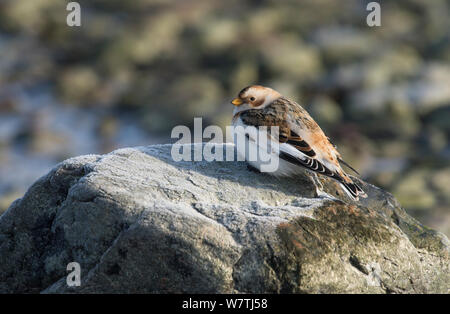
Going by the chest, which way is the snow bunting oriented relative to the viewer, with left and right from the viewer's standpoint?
facing to the left of the viewer
